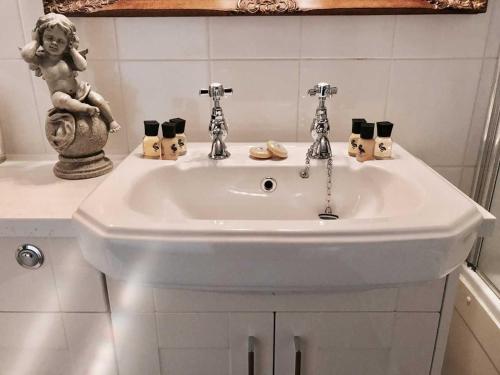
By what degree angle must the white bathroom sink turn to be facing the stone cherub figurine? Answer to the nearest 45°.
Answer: approximately 135° to its right

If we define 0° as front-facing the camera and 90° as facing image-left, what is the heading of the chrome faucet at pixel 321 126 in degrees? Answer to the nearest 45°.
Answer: approximately 0°

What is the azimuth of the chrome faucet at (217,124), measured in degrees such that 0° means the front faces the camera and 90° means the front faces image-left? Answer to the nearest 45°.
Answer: approximately 0°
